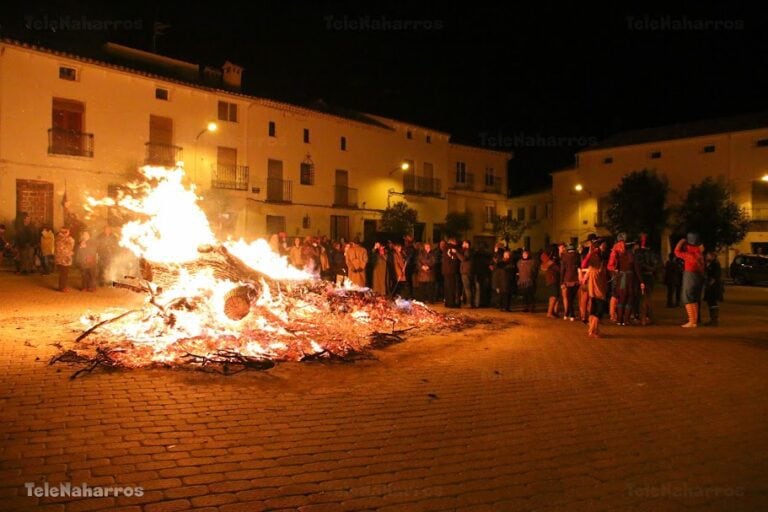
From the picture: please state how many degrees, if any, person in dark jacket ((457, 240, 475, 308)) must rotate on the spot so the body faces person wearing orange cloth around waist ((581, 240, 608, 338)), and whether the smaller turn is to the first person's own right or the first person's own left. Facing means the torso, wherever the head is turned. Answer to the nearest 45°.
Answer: approximately 90° to the first person's own left

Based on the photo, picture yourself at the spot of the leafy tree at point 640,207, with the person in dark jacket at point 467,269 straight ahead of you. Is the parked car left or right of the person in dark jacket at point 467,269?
left

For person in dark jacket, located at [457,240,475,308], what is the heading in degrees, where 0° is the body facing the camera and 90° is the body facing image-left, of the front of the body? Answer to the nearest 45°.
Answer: approximately 45°

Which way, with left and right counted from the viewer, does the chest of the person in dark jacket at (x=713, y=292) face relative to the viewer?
facing to the left of the viewer

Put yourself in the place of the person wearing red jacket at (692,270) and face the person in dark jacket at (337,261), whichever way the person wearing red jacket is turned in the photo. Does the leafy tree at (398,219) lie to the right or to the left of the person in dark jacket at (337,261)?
right

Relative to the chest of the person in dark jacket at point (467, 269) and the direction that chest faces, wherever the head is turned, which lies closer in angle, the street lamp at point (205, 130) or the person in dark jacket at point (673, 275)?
the street lamp

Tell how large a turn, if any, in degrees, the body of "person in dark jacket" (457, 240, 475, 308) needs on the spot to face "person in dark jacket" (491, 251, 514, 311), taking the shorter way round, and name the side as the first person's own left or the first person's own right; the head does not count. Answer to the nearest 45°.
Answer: approximately 135° to the first person's own left

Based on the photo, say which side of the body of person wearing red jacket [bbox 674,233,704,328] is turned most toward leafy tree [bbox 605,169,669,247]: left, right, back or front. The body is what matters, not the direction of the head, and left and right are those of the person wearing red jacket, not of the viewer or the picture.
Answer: right

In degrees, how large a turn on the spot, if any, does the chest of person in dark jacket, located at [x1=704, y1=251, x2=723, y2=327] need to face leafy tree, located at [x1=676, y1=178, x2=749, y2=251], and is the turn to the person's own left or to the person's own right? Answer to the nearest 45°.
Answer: approximately 90° to the person's own right

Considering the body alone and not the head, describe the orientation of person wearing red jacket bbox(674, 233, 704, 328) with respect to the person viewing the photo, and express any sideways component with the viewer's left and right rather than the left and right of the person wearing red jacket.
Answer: facing to the left of the viewer

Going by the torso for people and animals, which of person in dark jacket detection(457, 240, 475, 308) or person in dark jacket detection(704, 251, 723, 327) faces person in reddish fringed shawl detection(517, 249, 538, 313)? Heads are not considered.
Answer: person in dark jacket detection(704, 251, 723, 327)
